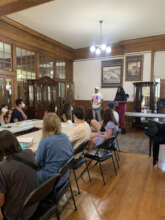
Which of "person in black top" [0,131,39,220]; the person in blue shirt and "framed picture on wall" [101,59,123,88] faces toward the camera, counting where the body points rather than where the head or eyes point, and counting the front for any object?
the framed picture on wall

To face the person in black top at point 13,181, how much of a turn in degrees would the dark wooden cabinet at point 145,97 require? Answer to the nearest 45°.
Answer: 0° — it already faces them

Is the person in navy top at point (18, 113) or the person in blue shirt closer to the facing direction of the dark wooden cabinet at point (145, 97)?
the person in blue shirt

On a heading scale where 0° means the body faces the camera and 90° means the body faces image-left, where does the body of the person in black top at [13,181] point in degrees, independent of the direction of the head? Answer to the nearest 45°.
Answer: approximately 135°

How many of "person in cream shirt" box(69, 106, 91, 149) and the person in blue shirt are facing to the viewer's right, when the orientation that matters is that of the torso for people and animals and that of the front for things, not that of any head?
0

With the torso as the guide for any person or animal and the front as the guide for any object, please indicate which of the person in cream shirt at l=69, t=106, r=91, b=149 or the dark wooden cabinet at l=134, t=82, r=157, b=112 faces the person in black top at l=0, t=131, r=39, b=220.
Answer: the dark wooden cabinet

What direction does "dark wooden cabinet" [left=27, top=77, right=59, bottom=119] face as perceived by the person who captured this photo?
facing the viewer and to the right of the viewer

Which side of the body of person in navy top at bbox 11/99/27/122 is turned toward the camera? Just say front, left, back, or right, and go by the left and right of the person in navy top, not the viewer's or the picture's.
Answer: right

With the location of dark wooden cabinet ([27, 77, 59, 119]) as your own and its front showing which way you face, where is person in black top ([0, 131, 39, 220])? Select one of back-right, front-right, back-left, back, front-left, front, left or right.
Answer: front-right

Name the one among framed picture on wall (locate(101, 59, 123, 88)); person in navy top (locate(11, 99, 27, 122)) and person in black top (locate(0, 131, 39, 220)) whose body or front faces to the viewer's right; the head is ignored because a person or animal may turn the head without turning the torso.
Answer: person in navy top (locate(11, 99, 27, 122))

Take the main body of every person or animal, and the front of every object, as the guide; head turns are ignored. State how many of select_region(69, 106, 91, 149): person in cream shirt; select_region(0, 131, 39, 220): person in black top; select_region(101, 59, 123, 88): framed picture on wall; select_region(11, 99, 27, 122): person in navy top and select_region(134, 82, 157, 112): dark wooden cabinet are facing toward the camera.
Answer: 2

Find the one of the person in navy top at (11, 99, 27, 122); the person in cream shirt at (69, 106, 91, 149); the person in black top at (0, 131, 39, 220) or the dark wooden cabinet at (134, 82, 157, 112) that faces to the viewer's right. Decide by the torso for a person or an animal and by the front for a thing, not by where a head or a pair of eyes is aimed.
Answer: the person in navy top at (11, 99, 27, 122)

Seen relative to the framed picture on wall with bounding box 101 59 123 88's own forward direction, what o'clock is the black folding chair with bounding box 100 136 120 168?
The black folding chair is roughly at 12 o'clock from the framed picture on wall.

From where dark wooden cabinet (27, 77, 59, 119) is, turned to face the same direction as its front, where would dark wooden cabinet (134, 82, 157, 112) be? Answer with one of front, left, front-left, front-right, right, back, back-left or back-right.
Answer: front-left

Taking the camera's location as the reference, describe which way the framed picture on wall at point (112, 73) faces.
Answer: facing the viewer
